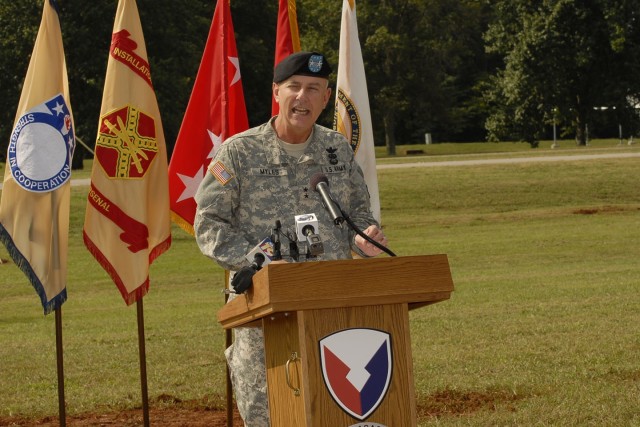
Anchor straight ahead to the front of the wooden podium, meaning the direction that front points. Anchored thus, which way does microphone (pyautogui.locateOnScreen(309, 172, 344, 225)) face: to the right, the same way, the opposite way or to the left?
the opposite way

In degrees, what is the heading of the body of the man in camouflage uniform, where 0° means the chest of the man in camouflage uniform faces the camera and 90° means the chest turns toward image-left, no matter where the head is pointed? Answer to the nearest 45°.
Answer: approximately 315°

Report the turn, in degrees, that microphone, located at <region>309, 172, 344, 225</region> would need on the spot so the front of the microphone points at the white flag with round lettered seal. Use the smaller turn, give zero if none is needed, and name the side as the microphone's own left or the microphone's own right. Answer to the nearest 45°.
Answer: approximately 45° to the microphone's own right

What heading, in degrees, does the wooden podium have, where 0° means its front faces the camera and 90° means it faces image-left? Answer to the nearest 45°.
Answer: approximately 315°

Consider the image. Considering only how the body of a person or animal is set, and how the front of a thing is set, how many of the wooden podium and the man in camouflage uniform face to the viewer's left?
0

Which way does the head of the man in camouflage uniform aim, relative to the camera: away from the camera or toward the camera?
toward the camera

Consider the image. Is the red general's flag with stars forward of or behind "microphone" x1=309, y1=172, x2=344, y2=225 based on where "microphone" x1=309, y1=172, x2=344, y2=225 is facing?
forward

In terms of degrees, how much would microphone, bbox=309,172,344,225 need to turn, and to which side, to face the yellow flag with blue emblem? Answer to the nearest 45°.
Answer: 0° — it already faces it

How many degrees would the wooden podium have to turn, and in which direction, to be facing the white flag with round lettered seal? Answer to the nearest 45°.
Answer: approximately 135° to its left

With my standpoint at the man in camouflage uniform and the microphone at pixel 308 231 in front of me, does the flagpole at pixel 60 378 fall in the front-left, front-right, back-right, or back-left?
back-right

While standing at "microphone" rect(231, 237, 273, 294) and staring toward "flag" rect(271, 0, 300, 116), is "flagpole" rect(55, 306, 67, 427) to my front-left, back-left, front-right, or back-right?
front-left

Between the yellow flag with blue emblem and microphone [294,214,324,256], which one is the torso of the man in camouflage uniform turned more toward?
the microphone

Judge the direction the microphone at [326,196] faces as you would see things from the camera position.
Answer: facing away from the viewer and to the left of the viewer

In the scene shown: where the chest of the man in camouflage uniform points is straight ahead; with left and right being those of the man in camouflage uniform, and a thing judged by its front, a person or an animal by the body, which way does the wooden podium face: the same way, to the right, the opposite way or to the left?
the same way
